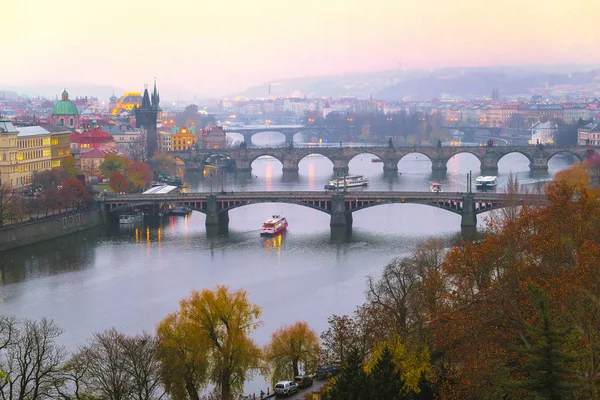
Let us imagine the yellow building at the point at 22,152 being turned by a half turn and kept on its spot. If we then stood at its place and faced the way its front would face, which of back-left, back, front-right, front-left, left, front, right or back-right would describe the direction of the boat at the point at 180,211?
back

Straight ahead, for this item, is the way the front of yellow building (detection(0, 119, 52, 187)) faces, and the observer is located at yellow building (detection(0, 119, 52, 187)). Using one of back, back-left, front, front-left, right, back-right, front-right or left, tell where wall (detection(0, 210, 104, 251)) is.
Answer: front-right

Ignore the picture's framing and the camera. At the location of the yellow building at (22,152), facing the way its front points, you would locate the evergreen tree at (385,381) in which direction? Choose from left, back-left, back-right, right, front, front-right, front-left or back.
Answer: front-right

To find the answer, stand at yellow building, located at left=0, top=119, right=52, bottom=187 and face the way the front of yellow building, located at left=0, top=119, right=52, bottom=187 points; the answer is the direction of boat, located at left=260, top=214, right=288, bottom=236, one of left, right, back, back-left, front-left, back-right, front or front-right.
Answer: front

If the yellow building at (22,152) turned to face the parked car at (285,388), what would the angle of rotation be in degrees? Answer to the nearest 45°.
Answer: approximately 45° to its right

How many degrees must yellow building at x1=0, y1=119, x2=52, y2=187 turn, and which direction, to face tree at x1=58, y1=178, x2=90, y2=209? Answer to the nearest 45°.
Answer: approximately 45° to its right

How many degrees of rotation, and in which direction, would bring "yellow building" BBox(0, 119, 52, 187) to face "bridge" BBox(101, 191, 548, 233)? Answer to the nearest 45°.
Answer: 0° — it already faces it

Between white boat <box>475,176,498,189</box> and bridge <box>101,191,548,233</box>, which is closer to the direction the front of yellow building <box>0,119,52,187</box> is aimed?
the bridge

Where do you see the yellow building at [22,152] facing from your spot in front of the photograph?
facing the viewer and to the right of the viewer

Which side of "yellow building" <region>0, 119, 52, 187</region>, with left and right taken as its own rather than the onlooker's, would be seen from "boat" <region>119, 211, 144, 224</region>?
front

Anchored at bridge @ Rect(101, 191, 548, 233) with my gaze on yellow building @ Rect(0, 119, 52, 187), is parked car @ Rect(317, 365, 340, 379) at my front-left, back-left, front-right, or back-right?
back-left

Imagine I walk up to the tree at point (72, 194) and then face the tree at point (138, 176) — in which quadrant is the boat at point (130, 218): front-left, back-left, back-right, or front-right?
front-right

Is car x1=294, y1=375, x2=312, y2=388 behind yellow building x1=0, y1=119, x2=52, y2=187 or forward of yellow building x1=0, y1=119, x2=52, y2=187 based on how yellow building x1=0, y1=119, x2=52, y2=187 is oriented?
forward

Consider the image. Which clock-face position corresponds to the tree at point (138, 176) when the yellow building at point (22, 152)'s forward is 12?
The tree is roughly at 10 o'clock from the yellow building.
